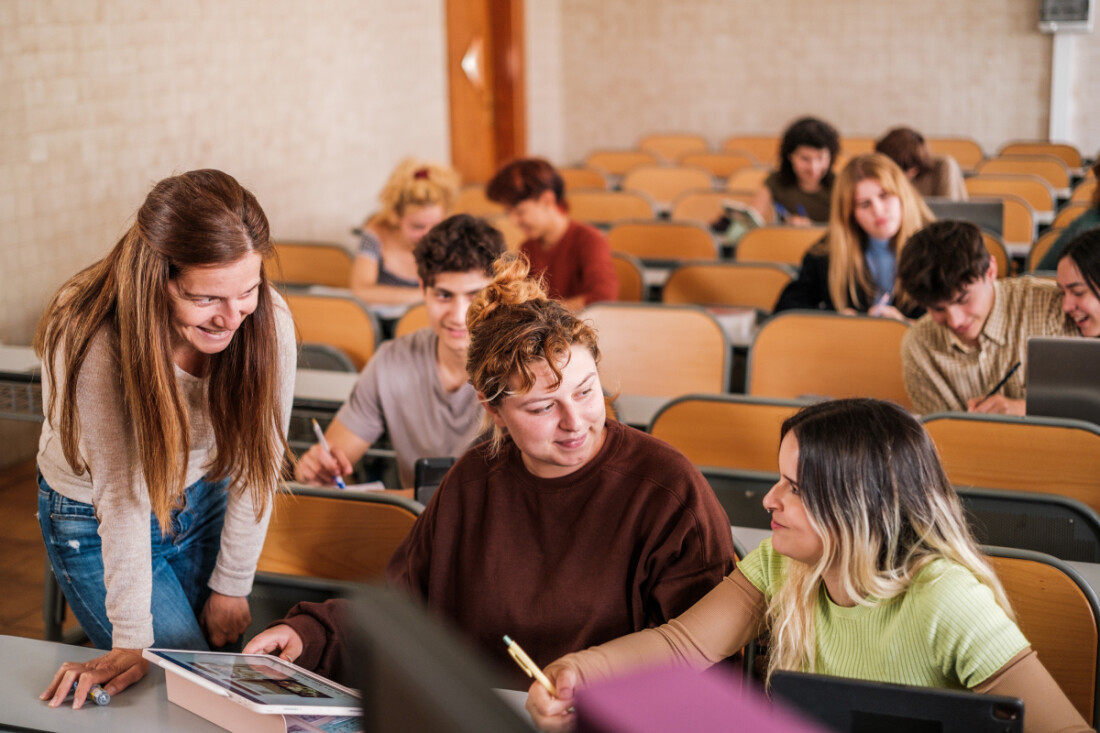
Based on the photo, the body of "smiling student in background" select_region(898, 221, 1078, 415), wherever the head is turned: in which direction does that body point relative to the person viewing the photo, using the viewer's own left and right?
facing the viewer

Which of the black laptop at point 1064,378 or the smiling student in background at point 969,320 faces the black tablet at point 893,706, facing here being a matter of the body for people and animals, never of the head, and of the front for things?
the smiling student in background

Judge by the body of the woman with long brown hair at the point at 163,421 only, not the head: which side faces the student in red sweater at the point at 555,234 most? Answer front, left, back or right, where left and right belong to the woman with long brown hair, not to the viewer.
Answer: left

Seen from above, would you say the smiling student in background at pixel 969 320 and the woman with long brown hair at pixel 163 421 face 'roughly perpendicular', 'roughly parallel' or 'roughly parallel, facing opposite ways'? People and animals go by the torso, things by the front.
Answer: roughly perpendicular

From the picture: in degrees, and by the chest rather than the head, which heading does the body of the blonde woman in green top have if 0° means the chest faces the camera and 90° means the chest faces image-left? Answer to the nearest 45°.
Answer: approximately 45°

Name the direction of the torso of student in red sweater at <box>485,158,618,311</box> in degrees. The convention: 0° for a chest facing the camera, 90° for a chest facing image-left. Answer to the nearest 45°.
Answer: approximately 45°

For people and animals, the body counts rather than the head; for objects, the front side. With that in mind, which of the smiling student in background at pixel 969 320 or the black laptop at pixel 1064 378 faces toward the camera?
the smiling student in background

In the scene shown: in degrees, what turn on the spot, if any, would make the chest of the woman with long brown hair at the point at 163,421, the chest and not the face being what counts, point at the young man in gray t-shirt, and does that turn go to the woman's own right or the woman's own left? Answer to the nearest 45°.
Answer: approximately 90° to the woman's own left

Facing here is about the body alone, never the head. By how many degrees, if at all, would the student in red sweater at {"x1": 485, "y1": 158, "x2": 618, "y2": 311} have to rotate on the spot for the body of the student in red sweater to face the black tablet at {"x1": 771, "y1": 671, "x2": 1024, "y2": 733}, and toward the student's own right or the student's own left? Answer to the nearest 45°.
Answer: approximately 45° to the student's own left

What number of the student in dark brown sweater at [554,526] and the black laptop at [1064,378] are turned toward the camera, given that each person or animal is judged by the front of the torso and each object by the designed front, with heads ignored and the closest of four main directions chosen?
1

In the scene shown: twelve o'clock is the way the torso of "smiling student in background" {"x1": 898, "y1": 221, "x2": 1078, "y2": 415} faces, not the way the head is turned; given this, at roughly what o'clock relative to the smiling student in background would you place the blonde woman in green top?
The blonde woman in green top is roughly at 12 o'clock from the smiling student in background.

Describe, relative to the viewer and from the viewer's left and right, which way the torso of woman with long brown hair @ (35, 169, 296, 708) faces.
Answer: facing the viewer and to the right of the viewer

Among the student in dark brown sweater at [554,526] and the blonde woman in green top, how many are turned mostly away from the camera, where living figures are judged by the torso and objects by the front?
0

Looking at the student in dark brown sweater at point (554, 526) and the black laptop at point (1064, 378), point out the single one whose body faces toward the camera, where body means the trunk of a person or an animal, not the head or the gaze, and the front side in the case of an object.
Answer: the student in dark brown sweater

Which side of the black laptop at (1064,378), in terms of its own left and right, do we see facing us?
back

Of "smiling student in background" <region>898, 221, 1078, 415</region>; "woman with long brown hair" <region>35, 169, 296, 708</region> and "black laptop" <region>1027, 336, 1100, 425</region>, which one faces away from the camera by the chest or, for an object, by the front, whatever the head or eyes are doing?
the black laptop

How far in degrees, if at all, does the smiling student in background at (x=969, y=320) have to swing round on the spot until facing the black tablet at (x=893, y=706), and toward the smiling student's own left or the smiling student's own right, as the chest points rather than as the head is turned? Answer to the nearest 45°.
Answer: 0° — they already face it
